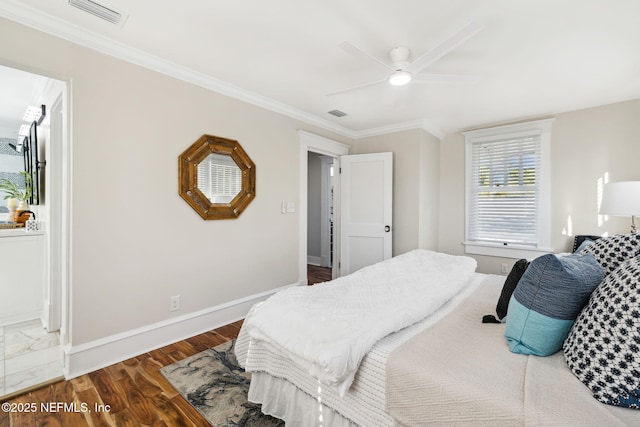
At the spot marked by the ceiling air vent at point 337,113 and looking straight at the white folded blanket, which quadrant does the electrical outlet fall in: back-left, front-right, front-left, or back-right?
front-right

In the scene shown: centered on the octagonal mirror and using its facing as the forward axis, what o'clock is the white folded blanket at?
The white folded blanket is roughly at 1 o'clock from the octagonal mirror.

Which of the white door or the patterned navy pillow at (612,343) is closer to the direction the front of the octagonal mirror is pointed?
the patterned navy pillow

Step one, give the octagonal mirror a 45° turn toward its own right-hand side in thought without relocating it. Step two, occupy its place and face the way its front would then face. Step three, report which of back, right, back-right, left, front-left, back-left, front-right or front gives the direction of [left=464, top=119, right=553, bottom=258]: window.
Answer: left

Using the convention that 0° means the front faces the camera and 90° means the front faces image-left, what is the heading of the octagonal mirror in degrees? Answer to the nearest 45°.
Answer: approximately 315°

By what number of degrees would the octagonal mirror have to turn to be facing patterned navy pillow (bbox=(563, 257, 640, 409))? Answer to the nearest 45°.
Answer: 0° — it already faces it

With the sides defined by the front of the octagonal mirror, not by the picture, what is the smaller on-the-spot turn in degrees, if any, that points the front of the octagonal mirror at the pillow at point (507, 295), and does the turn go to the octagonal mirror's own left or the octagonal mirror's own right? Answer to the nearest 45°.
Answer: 0° — it already faces it

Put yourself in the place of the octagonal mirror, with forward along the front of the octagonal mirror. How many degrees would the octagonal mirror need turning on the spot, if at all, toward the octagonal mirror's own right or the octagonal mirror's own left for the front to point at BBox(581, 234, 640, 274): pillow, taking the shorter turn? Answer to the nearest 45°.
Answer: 0° — it already faces it

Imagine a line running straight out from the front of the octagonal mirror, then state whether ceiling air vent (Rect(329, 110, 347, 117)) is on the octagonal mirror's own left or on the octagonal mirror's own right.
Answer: on the octagonal mirror's own left

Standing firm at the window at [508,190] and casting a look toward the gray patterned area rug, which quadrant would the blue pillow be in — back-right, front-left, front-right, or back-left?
front-left
